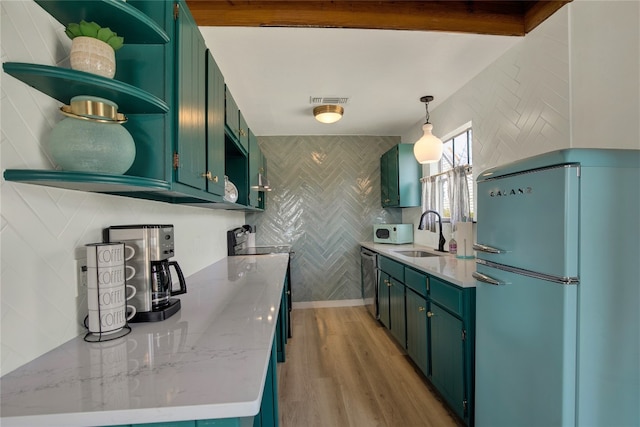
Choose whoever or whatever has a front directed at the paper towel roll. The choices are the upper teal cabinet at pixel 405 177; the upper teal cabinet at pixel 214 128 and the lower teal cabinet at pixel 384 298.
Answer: the upper teal cabinet at pixel 214 128

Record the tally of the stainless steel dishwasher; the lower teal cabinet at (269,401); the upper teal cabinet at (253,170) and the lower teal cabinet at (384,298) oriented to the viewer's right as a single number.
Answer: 2

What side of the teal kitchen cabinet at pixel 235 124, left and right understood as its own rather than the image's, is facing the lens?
right

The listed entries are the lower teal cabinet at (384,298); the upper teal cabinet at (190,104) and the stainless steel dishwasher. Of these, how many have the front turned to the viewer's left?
2

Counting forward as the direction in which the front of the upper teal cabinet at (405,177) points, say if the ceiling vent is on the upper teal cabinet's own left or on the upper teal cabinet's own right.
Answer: on the upper teal cabinet's own left

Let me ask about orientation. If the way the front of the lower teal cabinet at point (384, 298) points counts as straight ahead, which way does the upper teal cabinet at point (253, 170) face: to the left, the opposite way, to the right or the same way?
the opposite way

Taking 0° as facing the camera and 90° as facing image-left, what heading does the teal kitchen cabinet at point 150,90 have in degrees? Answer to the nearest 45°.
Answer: approximately 270°

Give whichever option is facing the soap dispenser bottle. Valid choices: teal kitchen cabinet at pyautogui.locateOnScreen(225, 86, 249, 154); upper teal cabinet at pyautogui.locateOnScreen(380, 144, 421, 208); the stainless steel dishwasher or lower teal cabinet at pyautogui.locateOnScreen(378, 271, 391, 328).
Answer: the teal kitchen cabinet

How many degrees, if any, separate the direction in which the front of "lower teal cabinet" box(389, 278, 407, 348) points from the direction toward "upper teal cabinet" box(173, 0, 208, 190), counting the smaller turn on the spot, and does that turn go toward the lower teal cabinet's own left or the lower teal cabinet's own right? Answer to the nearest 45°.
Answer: approximately 45° to the lower teal cabinet's own left

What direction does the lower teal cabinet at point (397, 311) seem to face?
to the viewer's left

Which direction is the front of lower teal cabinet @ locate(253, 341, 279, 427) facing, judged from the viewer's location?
facing to the right of the viewer

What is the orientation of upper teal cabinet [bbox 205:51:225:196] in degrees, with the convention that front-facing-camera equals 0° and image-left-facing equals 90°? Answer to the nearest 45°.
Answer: approximately 270°

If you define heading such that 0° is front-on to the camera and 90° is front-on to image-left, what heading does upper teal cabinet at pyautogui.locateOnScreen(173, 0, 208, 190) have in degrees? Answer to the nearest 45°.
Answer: approximately 270°
